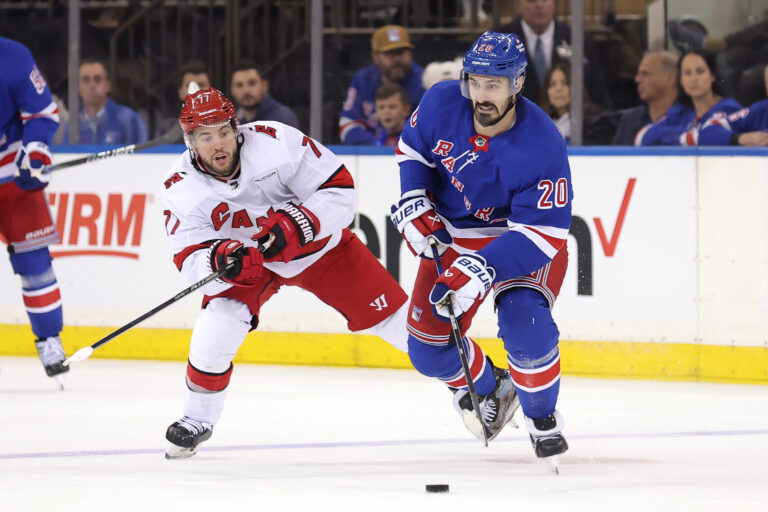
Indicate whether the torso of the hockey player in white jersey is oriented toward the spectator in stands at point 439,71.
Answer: no

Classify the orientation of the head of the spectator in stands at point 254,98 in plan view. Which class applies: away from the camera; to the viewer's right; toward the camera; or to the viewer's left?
toward the camera

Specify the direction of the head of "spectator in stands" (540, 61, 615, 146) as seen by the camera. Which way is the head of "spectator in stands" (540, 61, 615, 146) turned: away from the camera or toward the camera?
toward the camera

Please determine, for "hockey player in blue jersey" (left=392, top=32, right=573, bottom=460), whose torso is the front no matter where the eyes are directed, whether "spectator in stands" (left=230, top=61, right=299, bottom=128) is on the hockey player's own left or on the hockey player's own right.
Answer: on the hockey player's own right

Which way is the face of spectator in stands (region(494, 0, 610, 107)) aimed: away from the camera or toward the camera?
toward the camera

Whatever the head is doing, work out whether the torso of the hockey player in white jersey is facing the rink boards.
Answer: no

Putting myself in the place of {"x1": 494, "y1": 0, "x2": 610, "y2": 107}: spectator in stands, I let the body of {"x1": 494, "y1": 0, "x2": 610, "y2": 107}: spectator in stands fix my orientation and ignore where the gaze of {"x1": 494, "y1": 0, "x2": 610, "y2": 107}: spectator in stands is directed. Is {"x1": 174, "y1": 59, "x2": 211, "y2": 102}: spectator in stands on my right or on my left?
on my right

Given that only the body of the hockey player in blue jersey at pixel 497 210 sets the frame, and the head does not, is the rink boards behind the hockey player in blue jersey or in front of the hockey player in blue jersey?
behind

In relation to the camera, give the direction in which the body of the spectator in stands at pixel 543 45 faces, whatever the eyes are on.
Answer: toward the camera
